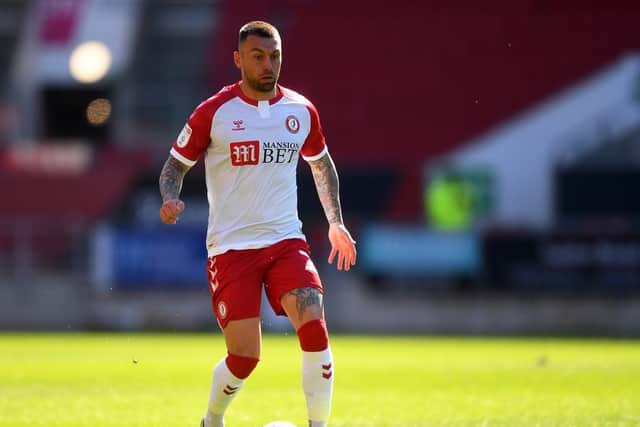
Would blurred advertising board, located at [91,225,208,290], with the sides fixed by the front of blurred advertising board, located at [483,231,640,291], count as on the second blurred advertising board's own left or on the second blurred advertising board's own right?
on the second blurred advertising board's own right

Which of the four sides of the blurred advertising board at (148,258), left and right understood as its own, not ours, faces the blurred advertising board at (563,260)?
left

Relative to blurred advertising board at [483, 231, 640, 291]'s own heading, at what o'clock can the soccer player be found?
The soccer player is roughly at 12 o'clock from the blurred advertising board.

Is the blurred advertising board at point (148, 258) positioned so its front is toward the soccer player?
yes

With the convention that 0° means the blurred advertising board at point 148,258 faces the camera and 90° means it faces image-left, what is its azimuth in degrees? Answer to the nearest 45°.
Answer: approximately 0°

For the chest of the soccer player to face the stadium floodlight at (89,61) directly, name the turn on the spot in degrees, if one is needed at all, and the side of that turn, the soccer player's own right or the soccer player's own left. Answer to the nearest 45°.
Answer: approximately 135° to the soccer player's own left

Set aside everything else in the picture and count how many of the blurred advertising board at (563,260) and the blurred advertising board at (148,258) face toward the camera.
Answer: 2

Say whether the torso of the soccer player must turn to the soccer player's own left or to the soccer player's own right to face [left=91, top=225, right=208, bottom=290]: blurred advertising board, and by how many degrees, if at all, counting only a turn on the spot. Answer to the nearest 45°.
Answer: approximately 135° to the soccer player's own left
